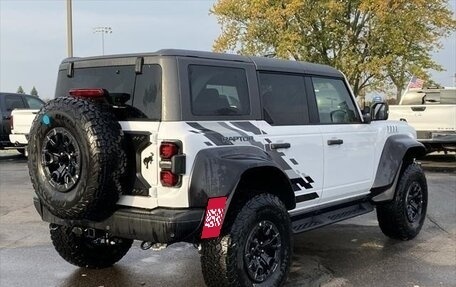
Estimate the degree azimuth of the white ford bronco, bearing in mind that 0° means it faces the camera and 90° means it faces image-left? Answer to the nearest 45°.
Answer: approximately 225°

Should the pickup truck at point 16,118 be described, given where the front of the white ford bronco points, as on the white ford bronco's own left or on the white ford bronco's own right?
on the white ford bronco's own left

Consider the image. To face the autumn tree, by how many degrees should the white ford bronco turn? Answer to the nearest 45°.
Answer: approximately 45° to its left
